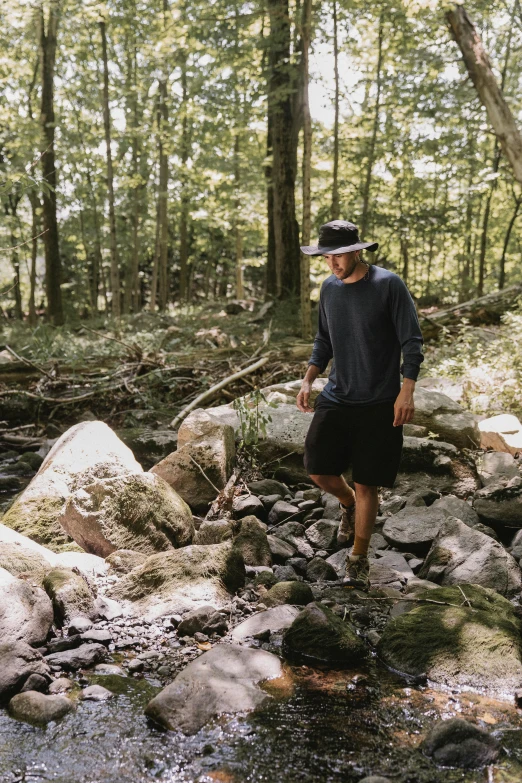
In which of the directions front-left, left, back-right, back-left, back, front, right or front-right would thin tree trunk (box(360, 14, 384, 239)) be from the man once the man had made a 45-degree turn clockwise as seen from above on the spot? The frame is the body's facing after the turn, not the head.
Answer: right

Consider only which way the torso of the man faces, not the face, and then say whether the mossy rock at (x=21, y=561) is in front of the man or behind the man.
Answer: in front

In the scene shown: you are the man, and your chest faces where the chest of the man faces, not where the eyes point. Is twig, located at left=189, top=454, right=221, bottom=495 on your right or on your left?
on your right

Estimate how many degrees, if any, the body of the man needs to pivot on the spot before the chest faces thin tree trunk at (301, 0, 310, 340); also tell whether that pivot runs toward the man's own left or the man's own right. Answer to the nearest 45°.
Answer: approximately 135° to the man's own right

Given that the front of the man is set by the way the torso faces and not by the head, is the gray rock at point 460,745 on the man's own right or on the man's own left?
on the man's own left

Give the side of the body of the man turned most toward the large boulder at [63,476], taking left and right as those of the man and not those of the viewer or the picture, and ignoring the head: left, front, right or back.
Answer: right

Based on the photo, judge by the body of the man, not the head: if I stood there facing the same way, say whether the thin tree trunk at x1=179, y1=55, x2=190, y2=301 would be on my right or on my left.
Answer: on my right

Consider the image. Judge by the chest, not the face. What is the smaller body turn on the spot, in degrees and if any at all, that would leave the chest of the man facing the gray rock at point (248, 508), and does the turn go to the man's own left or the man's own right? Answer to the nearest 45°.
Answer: approximately 90° to the man's own right

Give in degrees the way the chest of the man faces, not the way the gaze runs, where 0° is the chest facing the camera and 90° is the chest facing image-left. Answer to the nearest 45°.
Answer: approximately 45°

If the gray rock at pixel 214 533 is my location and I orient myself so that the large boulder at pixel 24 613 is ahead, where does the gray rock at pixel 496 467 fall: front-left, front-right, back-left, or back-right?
back-left
